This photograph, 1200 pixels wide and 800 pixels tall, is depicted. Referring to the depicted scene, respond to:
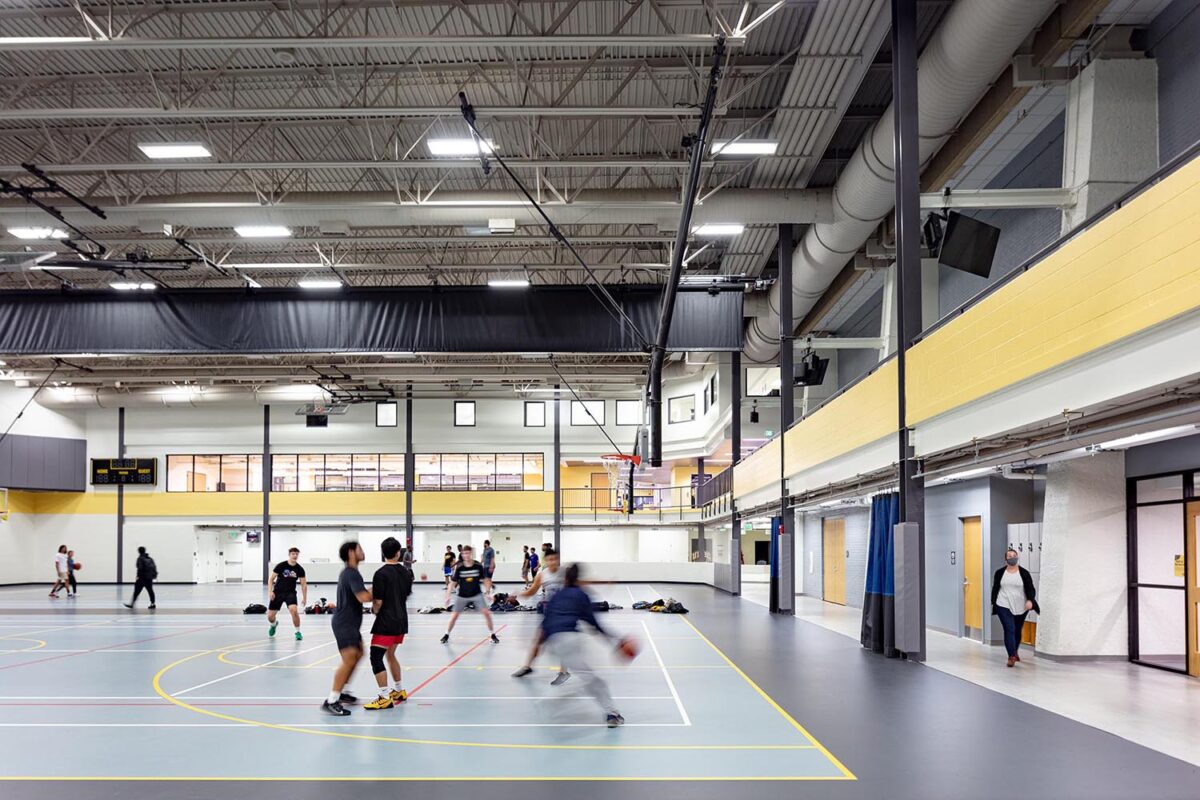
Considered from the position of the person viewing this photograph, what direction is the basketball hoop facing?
facing to the left of the viewer

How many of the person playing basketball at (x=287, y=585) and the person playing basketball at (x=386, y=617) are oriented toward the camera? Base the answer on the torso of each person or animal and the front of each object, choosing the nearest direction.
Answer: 1

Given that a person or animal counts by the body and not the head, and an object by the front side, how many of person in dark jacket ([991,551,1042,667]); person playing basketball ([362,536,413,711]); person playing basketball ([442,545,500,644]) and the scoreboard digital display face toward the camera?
3

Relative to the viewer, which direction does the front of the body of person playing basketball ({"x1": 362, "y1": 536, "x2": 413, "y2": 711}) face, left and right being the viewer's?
facing away from the viewer and to the left of the viewer

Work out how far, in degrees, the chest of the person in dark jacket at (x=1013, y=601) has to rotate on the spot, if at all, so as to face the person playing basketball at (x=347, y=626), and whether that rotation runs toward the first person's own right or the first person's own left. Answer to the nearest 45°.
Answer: approximately 45° to the first person's own right

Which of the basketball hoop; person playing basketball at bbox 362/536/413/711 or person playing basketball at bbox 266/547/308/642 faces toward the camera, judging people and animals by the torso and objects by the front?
person playing basketball at bbox 266/547/308/642

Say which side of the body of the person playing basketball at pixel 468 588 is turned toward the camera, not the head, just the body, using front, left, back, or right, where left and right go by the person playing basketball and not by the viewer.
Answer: front

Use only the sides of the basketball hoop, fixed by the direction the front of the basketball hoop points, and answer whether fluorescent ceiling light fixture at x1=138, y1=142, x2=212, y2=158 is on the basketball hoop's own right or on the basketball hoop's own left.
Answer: on the basketball hoop's own left

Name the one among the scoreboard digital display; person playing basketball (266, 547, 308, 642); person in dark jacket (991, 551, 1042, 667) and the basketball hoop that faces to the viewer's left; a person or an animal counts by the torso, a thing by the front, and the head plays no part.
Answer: the basketball hoop

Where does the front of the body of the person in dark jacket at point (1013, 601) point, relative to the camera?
toward the camera

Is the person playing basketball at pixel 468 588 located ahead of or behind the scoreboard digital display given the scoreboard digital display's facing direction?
ahead

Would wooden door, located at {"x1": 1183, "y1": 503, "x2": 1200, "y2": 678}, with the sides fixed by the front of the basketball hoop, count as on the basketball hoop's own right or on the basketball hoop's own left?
on the basketball hoop's own left

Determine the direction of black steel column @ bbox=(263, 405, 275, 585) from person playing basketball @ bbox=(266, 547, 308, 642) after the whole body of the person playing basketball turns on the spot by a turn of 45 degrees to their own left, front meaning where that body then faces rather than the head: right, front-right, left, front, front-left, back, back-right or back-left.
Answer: back-left

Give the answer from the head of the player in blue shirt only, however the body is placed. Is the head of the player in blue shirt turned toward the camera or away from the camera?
away from the camera

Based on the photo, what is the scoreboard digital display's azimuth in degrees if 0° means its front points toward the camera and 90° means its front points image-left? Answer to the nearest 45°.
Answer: approximately 0°

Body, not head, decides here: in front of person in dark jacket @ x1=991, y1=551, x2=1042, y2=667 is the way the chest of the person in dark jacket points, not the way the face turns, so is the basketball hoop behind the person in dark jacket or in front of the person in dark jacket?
behind

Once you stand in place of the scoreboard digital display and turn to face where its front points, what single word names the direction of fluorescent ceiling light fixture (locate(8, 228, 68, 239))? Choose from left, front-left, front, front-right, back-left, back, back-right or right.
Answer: front
